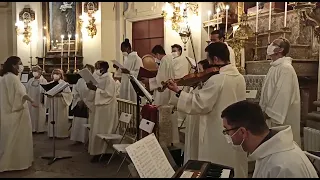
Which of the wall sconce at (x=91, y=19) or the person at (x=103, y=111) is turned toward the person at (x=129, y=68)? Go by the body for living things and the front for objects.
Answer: the wall sconce

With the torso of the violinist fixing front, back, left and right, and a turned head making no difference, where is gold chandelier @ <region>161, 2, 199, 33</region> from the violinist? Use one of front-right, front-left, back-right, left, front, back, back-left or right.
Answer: front-right

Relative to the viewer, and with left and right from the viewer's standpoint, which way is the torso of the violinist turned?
facing away from the viewer and to the left of the viewer

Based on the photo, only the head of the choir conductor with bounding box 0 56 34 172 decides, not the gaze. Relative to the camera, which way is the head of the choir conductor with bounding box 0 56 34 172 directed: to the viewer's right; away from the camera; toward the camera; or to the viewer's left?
to the viewer's right

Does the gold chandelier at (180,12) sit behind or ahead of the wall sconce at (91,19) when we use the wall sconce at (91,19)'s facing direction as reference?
ahead

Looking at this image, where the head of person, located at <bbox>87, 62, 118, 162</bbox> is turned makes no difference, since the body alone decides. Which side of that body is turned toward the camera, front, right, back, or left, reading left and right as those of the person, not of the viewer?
left

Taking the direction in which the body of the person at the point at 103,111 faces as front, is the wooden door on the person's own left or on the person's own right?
on the person's own right

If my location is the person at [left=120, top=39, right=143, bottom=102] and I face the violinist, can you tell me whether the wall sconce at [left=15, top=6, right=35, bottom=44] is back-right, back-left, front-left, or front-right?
back-right

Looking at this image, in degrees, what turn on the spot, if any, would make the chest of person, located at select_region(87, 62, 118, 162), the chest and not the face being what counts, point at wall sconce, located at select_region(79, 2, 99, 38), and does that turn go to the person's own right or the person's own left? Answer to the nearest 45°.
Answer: approximately 90° to the person's own right

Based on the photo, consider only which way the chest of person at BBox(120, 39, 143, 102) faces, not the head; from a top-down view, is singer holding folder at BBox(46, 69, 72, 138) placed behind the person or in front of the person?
in front

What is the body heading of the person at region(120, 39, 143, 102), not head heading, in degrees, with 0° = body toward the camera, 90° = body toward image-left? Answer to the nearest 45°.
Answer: approximately 90°
